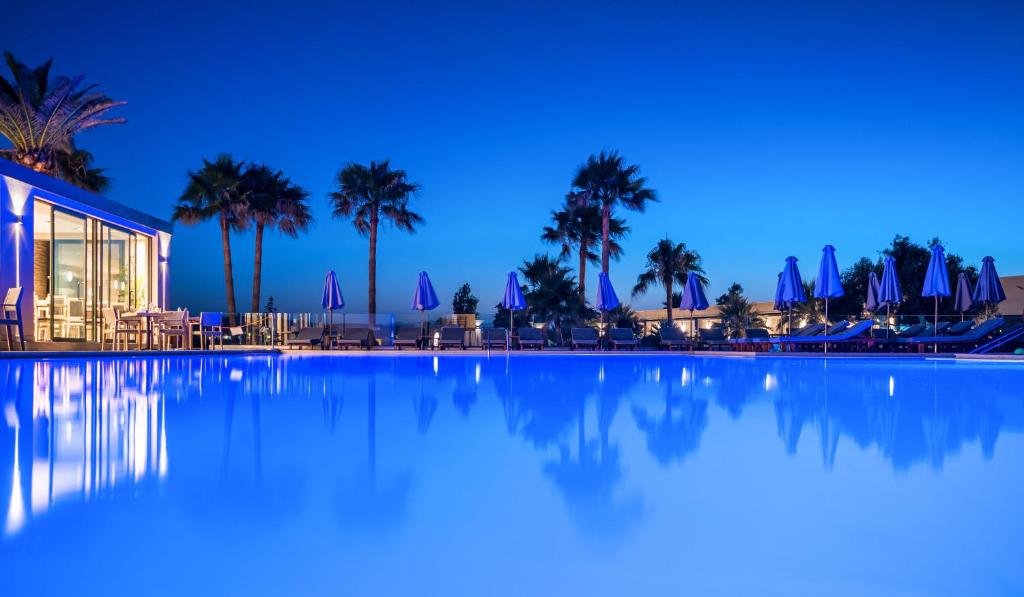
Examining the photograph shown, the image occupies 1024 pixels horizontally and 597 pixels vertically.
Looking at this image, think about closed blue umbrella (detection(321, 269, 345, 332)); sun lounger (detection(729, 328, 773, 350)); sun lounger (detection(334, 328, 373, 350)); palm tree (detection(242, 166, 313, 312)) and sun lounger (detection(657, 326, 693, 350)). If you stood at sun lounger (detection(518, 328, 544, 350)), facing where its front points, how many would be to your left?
2

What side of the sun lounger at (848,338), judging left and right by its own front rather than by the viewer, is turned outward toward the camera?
left

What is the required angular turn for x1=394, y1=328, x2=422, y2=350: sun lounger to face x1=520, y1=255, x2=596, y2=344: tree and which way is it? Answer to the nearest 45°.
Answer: approximately 90° to its left

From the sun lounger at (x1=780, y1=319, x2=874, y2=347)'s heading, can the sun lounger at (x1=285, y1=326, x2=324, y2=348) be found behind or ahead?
ahead

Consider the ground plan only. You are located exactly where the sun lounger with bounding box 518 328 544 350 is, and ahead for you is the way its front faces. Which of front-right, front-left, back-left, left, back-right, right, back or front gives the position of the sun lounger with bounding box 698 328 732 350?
left

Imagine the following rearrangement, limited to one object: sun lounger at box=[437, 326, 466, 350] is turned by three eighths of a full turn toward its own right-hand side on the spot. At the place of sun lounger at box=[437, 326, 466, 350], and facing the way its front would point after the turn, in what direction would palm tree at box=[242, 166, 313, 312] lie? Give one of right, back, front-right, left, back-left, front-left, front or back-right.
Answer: front

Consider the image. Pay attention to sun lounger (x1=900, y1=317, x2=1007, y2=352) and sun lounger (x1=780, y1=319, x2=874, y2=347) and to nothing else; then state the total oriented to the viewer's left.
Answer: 2

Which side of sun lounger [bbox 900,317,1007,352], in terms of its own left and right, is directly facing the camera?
left
